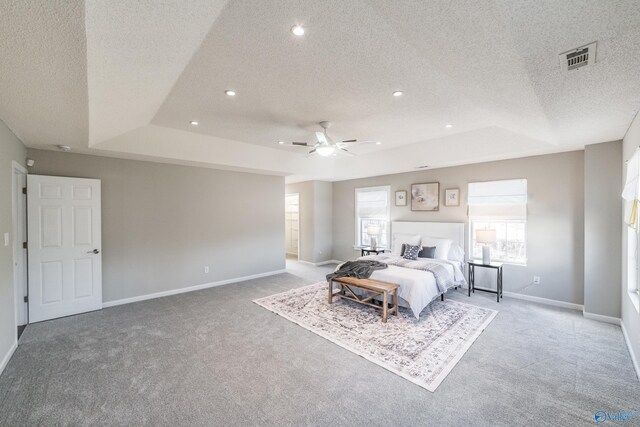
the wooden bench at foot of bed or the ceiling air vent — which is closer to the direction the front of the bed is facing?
the wooden bench at foot of bed

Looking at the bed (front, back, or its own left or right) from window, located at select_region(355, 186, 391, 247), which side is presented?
right

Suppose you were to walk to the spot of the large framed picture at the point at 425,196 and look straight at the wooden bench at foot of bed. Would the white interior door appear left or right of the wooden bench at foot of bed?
right

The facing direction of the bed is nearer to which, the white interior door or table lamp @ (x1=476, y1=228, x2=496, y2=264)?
the white interior door

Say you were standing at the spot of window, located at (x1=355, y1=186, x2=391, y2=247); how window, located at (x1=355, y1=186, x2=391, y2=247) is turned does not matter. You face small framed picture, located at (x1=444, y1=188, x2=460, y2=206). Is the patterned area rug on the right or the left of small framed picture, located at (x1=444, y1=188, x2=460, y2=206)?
right

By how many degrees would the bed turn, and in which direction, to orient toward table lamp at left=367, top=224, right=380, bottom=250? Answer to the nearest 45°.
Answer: approximately 90° to its right

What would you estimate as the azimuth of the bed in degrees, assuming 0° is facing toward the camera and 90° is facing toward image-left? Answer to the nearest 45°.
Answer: approximately 45°

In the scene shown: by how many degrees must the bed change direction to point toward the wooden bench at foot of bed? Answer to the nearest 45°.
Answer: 0° — it already faces it

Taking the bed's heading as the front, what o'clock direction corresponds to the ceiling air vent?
The ceiling air vent is roughly at 10 o'clock from the bed.
